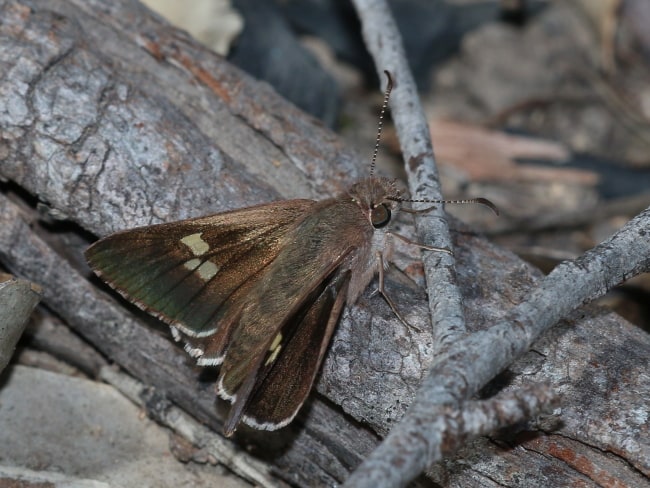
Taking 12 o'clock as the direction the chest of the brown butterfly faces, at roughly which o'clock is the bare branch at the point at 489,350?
The bare branch is roughly at 3 o'clock from the brown butterfly.

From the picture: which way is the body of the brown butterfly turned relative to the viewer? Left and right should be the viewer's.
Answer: facing away from the viewer and to the right of the viewer
